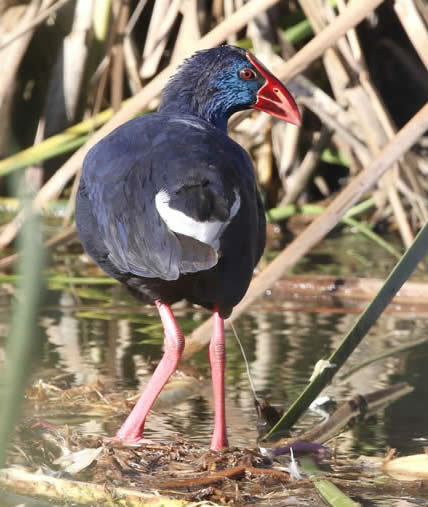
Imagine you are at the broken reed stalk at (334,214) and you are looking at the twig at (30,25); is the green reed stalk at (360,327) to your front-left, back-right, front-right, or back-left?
back-left

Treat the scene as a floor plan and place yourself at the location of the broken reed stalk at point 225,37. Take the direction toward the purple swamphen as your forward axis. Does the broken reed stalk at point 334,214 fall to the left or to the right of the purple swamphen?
left

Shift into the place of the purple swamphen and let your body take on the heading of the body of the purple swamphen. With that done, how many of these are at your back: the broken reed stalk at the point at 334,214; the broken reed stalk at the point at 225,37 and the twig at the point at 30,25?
0

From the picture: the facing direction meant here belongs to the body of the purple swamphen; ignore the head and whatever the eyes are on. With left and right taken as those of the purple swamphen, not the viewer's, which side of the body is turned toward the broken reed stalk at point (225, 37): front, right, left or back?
front

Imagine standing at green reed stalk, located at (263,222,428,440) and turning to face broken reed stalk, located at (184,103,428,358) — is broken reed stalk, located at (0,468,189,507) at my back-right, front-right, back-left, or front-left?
back-left

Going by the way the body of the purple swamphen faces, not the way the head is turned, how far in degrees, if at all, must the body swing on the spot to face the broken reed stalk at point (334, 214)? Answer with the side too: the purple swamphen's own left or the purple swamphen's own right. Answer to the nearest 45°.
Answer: approximately 45° to the purple swamphen's own right

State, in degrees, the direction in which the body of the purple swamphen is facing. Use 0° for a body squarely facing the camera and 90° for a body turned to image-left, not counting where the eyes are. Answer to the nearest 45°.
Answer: approximately 180°

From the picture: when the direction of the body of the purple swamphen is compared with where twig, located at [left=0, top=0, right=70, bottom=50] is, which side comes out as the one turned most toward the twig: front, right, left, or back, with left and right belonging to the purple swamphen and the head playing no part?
front
